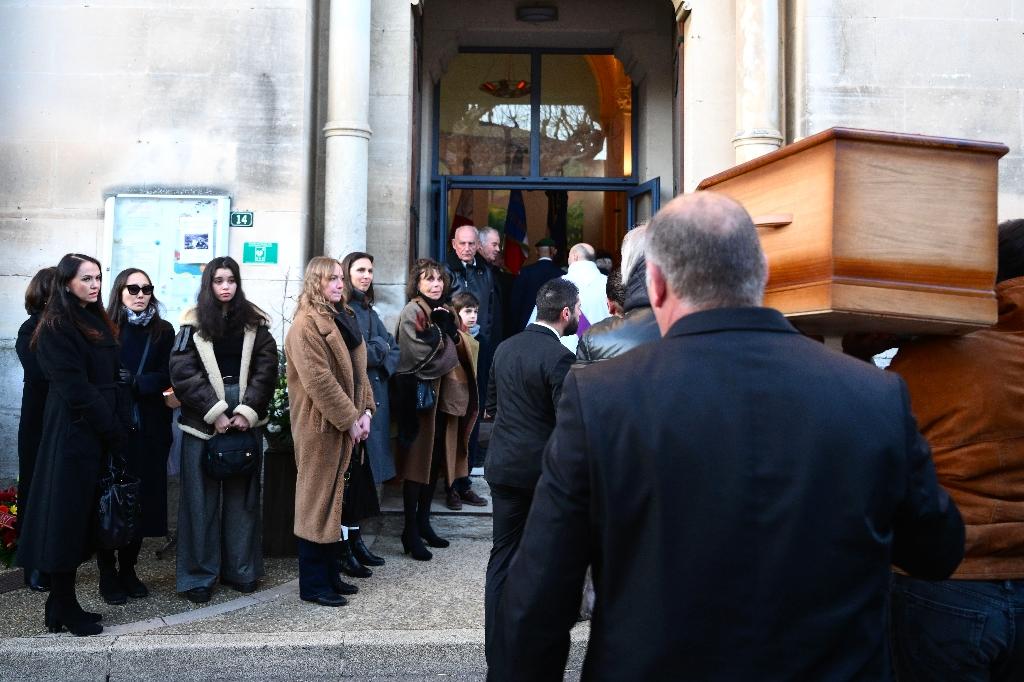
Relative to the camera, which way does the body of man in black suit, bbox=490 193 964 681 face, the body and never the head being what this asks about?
away from the camera

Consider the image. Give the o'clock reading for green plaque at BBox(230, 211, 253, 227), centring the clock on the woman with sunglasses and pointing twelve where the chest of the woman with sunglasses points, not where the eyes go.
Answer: The green plaque is roughly at 8 o'clock from the woman with sunglasses.

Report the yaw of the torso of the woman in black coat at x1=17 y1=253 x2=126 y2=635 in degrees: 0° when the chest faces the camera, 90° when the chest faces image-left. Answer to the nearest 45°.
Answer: approximately 270°

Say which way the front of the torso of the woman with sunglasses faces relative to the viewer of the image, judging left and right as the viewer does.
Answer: facing the viewer and to the right of the viewer

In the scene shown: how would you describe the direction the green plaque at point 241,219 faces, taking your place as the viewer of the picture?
facing the viewer

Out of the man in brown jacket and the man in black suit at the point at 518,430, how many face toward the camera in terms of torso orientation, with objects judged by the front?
0

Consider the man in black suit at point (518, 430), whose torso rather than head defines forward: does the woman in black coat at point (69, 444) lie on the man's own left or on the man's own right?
on the man's own left

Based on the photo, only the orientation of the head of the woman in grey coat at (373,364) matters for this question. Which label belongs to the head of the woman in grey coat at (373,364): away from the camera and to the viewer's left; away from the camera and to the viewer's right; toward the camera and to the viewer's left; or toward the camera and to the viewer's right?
toward the camera and to the viewer's right

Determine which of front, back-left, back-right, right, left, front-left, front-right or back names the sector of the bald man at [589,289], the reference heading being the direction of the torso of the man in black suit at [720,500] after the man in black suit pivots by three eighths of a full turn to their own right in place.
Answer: back-left

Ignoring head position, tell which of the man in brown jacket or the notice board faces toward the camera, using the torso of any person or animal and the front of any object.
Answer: the notice board
